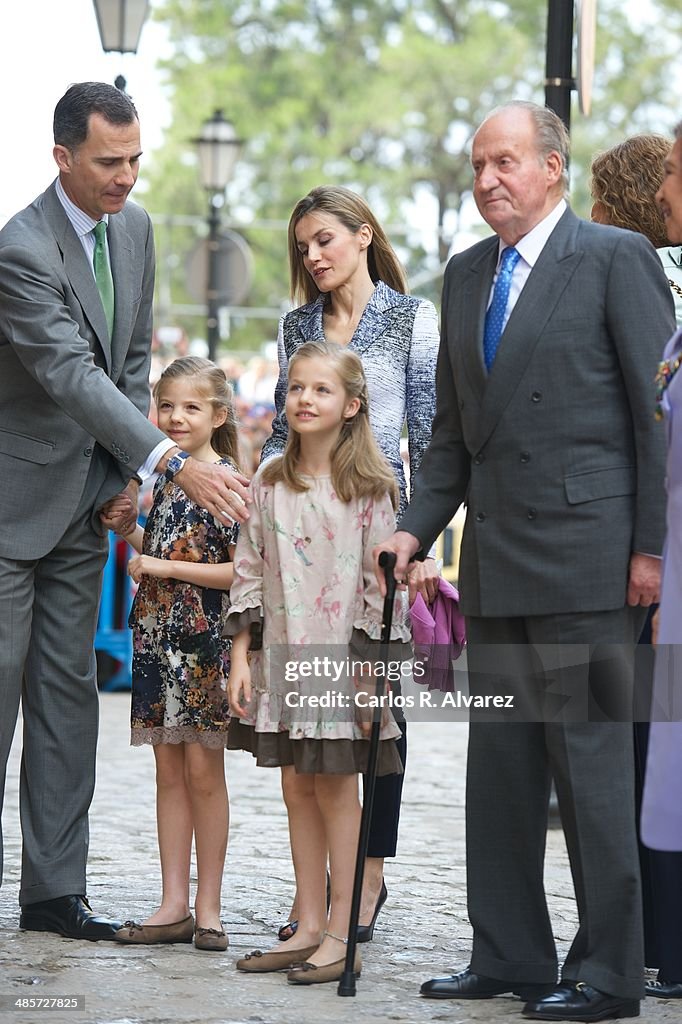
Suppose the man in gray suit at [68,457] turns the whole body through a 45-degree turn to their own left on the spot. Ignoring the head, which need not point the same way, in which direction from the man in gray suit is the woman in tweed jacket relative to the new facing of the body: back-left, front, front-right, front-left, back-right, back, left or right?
front

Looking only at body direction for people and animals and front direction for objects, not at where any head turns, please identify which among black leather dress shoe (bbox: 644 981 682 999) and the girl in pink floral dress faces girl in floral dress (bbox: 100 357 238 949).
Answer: the black leather dress shoe

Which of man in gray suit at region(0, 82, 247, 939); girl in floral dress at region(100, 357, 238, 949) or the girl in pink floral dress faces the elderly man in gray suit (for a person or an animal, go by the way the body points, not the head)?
the man in gray suit

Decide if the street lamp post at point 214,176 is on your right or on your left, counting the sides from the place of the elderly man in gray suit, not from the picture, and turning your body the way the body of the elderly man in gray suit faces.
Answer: on your right

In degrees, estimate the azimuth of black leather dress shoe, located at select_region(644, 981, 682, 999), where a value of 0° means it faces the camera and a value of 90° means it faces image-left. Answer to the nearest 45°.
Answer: approximately 90°

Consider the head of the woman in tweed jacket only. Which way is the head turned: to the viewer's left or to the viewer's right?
to the viewer's left

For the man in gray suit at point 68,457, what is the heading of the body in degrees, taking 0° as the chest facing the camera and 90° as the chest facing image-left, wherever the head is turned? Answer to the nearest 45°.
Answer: approximately 315°

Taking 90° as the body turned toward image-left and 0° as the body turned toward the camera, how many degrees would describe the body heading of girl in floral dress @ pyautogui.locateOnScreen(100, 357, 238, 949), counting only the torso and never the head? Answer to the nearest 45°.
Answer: approximately 45°

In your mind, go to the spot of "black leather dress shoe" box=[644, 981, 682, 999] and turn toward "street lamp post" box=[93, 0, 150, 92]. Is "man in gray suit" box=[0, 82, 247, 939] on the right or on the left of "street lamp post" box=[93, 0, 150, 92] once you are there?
left

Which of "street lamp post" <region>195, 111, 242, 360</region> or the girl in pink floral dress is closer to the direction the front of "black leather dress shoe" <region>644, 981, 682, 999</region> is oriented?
the girl in pink floral dress

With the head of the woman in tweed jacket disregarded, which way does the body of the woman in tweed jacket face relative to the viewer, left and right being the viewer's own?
facing the viewer and to the left of the viewer

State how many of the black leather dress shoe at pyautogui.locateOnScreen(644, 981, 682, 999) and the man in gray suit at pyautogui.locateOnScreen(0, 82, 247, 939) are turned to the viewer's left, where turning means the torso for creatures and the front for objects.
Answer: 1

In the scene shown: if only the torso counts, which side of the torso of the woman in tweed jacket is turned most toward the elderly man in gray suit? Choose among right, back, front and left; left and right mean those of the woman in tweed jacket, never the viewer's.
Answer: left

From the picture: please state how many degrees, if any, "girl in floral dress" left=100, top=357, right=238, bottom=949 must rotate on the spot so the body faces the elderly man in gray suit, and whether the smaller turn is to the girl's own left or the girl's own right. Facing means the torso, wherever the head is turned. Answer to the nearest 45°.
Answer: approximately 90° to the girl's own left

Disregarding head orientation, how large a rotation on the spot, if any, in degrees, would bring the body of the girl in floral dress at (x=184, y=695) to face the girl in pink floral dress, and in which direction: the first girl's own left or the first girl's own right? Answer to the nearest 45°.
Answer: approximately 90° to the first girl's own left
